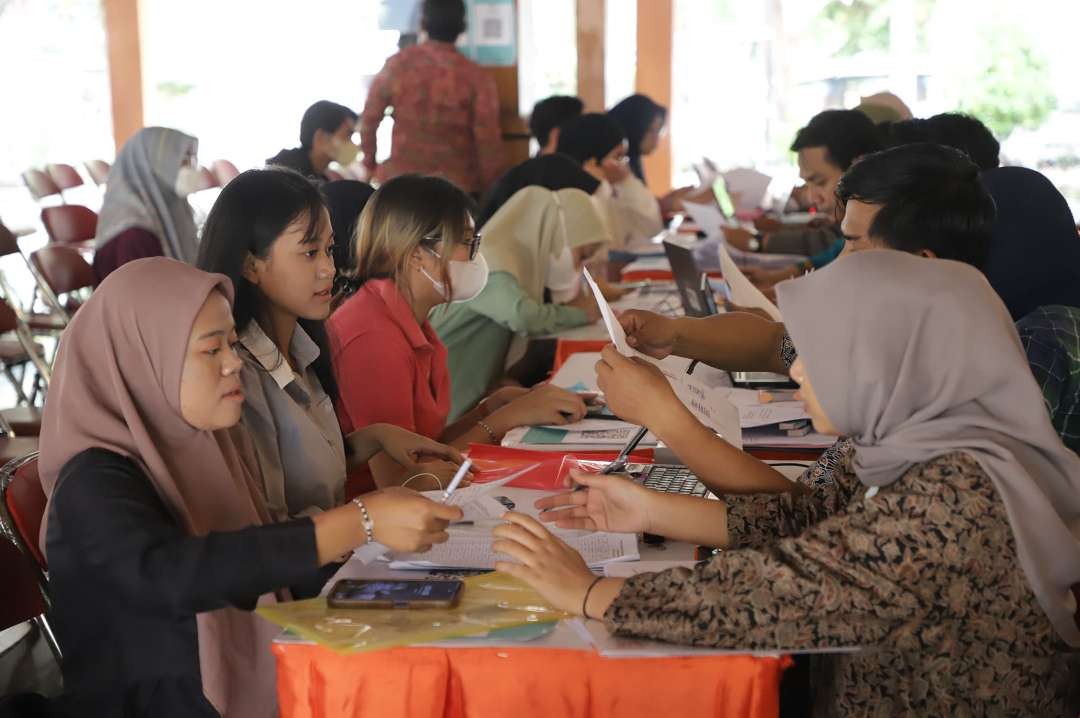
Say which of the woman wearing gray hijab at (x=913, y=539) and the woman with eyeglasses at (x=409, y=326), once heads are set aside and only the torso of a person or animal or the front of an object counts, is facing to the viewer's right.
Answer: the woman with eyeglasses

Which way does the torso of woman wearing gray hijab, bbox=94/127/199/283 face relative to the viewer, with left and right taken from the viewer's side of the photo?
facing to the right of the viewer

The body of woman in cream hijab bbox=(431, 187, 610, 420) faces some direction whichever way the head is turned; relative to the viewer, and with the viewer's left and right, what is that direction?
facing to the right of the viewer

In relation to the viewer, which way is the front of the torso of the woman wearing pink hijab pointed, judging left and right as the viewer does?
facing to the right of the viewer

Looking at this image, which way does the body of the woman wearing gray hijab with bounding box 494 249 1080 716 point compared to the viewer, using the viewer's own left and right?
facing to the left of the viewer

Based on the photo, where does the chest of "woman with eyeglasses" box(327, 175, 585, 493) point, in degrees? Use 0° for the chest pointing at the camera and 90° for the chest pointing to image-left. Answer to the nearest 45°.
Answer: approximately 270°

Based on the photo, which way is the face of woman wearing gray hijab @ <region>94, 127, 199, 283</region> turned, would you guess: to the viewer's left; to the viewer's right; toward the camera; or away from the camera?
to the viewer's right

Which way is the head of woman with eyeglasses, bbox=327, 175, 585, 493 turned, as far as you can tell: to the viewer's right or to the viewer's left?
to the viewer's right

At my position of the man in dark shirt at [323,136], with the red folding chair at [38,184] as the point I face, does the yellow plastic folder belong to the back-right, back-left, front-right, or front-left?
back-left
